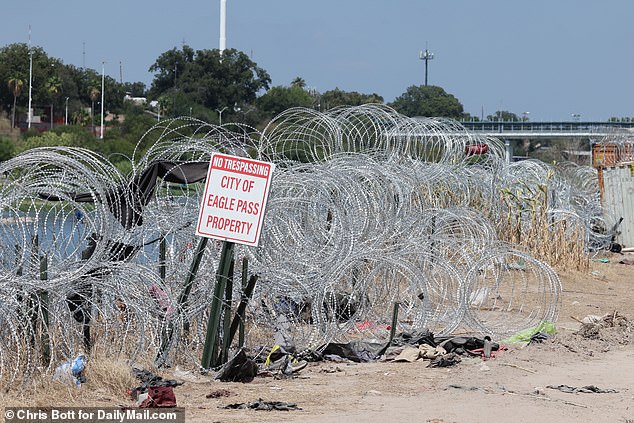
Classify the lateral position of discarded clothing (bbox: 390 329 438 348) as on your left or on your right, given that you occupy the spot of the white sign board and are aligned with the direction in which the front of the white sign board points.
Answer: on your left

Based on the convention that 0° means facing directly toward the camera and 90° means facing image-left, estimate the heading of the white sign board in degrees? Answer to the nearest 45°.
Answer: approximately 0°

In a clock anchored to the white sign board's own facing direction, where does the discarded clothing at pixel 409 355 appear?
The discarded clothing is roughly at 8 o'clock from the white sign board.

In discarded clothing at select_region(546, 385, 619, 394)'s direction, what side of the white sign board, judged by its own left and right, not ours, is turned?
left

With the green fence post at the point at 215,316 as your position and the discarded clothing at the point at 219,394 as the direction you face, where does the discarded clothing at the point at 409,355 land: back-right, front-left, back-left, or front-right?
back-left

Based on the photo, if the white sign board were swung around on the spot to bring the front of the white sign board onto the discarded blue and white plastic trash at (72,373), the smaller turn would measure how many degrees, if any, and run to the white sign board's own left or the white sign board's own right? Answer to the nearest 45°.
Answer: approximately 45° to the white sign board's own right

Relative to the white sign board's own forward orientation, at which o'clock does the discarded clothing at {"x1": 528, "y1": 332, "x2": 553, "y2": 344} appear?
The discarded clothing is roughly at 8 o'clock from the white sign board.

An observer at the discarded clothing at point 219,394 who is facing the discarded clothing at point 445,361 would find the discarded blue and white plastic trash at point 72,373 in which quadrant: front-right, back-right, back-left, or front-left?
back-left
